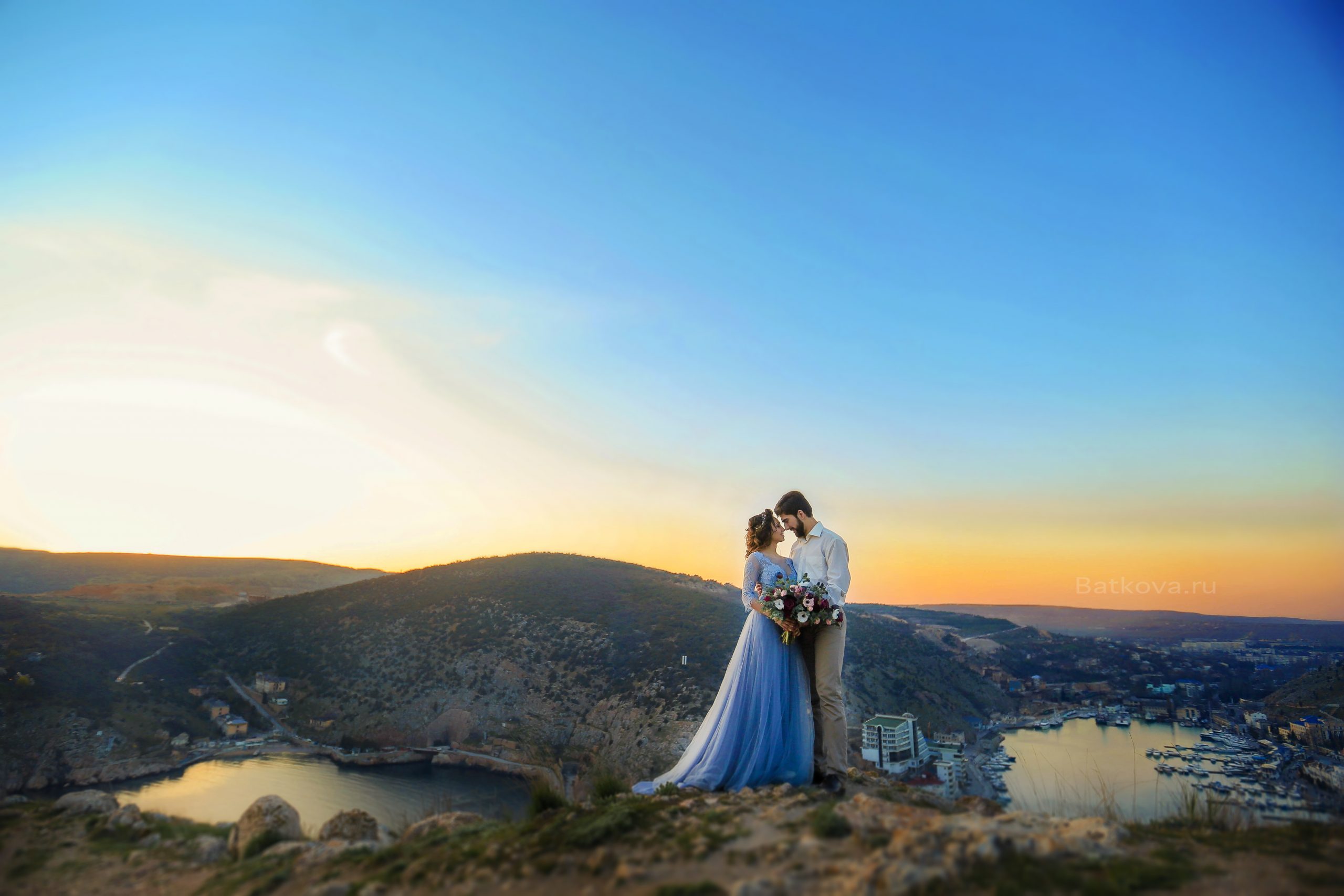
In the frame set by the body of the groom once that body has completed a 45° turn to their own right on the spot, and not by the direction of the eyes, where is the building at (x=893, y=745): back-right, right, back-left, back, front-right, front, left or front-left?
right

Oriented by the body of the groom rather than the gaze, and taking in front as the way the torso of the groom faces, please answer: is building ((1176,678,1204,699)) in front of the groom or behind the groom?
behind

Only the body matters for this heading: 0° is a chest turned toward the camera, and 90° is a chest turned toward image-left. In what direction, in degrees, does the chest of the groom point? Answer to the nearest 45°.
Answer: approximately 45°

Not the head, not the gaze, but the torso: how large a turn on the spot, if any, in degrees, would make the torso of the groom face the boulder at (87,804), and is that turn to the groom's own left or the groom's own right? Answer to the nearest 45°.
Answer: approximately 45° to the groom's own right

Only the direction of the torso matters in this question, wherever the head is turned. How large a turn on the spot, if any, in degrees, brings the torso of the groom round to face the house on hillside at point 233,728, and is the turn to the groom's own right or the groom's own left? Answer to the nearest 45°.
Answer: approximately 90° to the groom's own right

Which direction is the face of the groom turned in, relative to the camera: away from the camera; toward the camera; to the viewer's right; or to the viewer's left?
to the viewer's left

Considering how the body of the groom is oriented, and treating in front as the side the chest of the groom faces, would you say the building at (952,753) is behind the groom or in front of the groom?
behind

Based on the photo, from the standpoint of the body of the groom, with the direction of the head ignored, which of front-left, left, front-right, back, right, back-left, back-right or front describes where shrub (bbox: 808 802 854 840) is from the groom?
front-left
